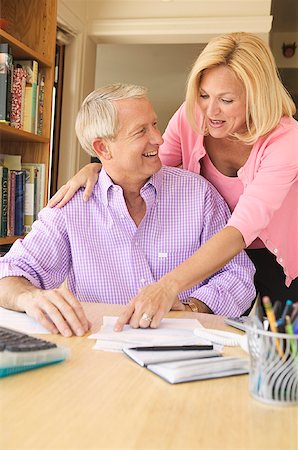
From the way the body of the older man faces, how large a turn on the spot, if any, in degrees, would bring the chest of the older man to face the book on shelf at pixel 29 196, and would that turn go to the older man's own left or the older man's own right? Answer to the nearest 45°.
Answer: approximately 135° to the older man's own right

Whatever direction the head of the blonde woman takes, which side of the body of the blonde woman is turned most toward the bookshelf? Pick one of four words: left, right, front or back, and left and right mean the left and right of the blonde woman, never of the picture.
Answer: right

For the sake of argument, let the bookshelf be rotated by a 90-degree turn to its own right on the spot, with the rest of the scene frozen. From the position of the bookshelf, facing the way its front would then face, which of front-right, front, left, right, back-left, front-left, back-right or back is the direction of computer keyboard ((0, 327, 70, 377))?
front-left

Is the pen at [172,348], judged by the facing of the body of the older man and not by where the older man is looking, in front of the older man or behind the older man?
in front

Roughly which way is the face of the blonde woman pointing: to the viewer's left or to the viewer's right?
to the viewer's left

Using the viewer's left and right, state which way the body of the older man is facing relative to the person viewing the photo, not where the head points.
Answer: facing the viewer

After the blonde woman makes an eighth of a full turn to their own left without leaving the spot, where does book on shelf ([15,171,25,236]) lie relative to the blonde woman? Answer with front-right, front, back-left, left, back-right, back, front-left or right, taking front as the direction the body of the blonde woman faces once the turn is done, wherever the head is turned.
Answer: back-right

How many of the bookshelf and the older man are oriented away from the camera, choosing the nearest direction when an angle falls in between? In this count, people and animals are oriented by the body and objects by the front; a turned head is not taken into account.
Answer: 0

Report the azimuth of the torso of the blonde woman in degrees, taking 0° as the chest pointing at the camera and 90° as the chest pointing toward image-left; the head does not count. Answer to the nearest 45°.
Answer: approximately 45°

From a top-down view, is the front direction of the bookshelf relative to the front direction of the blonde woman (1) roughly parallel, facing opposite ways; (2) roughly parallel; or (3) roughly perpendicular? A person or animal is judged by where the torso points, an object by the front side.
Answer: roughly perpendicular

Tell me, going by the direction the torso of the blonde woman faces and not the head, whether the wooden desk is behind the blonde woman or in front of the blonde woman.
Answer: in front

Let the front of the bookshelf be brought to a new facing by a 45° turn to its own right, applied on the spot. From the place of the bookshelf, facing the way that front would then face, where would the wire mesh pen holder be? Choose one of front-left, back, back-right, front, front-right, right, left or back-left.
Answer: front

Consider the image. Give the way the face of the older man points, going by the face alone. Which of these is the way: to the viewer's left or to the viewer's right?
to the viewer's right

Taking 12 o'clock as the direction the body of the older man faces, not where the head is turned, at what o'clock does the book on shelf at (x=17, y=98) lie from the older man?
The book on shelf is roughly at 5 o'clock from the older man.

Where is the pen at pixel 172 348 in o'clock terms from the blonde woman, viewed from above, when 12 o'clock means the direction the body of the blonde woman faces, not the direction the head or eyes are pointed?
The pen is roughly at 11 o'clock from the blonde woman.
